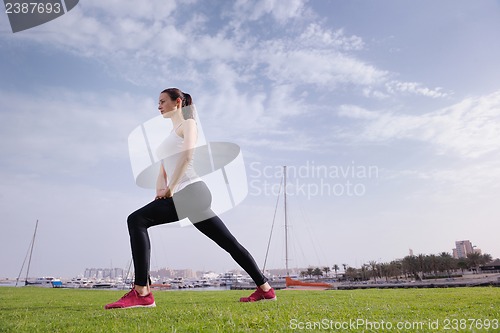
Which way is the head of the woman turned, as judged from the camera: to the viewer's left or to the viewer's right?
to the viewer's left

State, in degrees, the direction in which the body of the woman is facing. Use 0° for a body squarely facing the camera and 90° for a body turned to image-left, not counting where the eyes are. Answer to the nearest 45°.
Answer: approximately 90°
